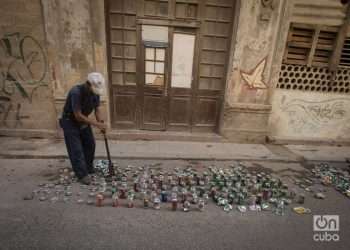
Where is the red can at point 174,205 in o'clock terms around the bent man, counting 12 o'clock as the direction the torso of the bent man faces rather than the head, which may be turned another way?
The red can is roughly at 12 o'clock from the bent man.

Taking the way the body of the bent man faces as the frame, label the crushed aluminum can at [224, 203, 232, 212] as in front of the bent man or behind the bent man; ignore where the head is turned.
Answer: in front

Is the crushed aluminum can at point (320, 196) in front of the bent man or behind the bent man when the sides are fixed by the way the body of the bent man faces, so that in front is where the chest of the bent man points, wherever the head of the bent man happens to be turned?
in front

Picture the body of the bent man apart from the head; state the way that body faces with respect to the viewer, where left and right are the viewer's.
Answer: facing the viewer and to the right of the viewer

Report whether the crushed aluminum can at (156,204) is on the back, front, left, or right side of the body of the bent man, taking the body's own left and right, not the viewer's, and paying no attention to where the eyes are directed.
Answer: front

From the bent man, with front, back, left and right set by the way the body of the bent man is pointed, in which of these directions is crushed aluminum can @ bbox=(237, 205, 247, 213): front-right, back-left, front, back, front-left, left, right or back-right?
front

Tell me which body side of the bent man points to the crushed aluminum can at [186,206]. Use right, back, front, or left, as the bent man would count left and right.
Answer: front
